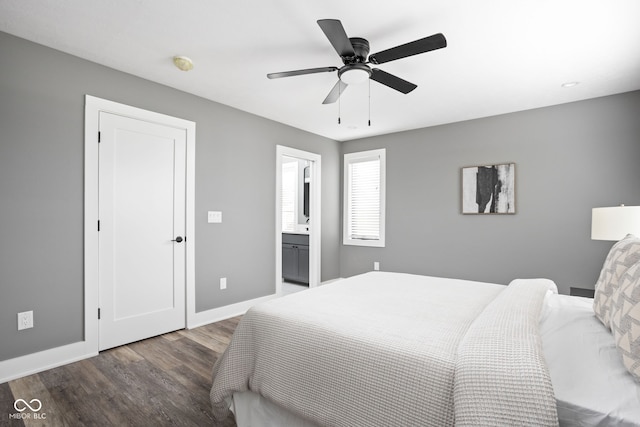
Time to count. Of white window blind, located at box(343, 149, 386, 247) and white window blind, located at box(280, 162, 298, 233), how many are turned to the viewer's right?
0

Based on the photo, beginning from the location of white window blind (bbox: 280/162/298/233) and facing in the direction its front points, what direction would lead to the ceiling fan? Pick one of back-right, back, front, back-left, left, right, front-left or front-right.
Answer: front-left

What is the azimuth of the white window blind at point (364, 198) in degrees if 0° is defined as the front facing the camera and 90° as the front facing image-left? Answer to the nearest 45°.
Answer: approximately 45°

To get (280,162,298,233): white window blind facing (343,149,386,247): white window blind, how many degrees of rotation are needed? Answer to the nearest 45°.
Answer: approximately 90° to its left

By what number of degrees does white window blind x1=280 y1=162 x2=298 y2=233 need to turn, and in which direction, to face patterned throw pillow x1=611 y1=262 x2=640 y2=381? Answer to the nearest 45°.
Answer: approximately 45° to its left

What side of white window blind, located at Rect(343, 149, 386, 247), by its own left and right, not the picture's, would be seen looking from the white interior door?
front

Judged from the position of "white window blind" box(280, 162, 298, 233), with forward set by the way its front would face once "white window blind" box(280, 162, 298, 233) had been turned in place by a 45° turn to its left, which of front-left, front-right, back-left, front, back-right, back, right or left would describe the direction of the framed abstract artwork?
front-left

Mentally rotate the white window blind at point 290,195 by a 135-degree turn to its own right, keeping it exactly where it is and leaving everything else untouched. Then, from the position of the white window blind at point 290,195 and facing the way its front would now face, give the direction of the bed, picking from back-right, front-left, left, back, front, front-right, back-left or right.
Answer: back
